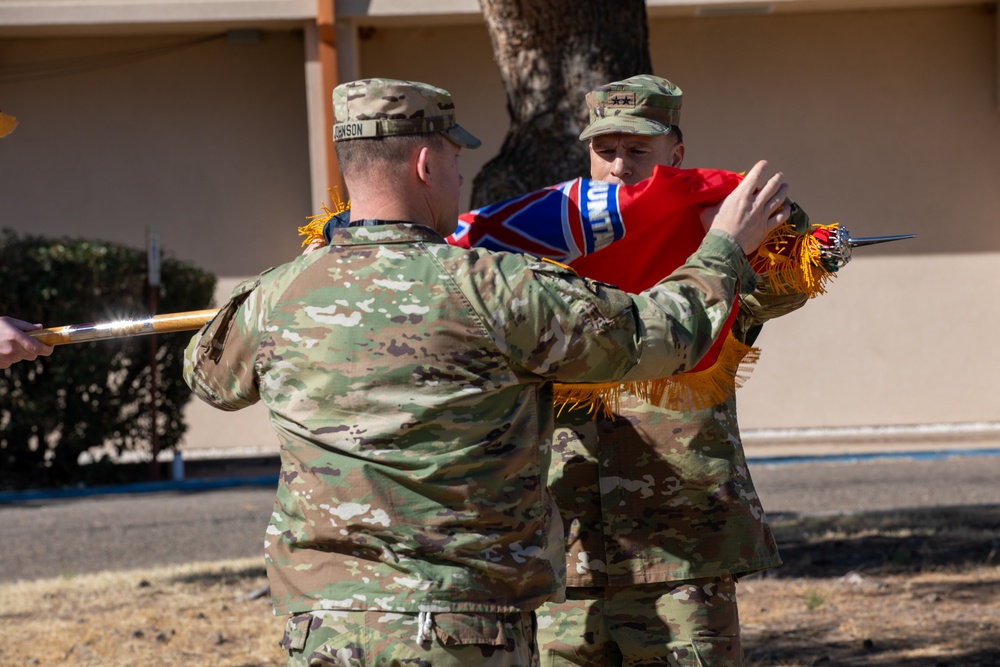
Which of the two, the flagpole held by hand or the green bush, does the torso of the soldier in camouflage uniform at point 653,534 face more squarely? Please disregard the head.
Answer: the flagpole held by hand

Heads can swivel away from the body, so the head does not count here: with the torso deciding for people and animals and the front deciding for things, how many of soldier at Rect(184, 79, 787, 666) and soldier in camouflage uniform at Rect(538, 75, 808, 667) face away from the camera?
1

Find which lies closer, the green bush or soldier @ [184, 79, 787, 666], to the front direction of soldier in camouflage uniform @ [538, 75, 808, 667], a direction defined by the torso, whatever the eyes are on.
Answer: the soldier

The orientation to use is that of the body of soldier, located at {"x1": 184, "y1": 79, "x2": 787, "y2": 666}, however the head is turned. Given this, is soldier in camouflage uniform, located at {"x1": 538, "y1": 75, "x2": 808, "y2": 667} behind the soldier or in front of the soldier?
in front

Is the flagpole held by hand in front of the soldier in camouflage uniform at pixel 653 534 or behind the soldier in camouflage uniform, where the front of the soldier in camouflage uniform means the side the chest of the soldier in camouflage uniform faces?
in front

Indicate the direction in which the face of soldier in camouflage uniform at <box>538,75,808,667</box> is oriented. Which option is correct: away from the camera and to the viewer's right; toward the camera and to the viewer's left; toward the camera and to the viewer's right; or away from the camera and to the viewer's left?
toward the camera and to the viewer's left

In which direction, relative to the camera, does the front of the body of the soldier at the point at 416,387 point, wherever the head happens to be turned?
away from the camera

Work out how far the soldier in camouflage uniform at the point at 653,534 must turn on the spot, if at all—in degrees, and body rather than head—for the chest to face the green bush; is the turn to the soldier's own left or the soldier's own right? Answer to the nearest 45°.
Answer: approximately 90° to the soldier's own right

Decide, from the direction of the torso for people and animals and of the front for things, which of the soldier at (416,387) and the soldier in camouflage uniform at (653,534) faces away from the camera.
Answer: the soldier

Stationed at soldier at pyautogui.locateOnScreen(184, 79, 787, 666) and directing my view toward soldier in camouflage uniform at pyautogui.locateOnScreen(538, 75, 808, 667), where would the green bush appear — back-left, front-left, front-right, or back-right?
front-left

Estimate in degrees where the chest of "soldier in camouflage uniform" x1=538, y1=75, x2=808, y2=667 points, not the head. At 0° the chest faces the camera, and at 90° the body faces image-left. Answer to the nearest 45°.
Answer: approximately 45°
